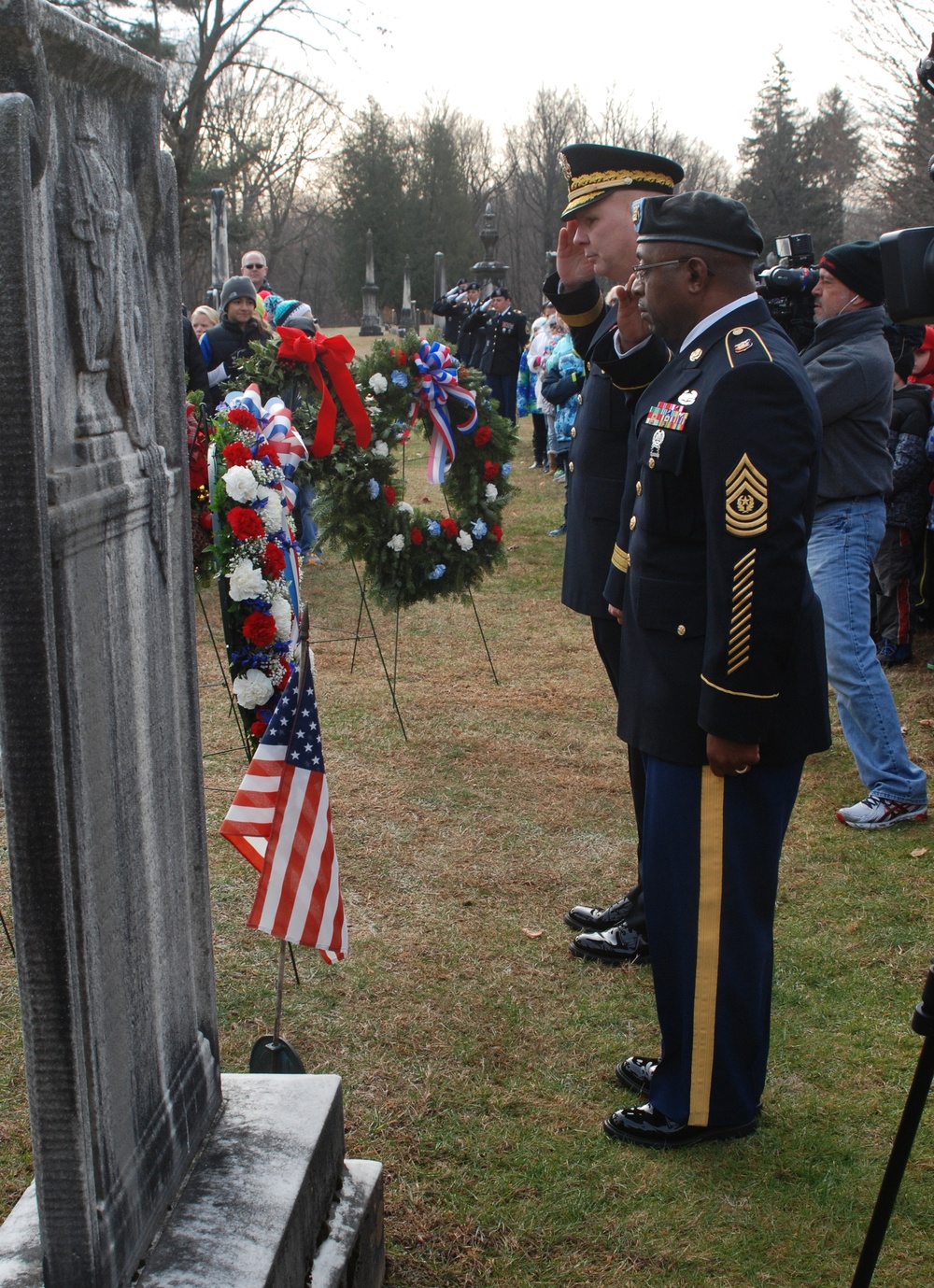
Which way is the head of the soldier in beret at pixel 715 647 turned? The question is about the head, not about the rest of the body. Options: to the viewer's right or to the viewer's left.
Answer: to the viewer's left

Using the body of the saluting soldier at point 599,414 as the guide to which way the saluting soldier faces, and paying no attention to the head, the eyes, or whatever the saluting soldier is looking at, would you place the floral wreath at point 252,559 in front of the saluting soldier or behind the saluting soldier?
in front

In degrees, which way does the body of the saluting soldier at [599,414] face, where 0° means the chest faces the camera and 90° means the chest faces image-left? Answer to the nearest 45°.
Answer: approximately 90°

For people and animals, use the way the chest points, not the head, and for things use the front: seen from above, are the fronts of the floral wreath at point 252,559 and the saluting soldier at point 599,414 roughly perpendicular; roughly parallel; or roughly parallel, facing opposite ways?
roughly parallel, facing opposite ways

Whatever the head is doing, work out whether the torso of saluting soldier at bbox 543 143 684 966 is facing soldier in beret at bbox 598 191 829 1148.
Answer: no

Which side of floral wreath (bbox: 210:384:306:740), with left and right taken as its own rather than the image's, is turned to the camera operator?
front

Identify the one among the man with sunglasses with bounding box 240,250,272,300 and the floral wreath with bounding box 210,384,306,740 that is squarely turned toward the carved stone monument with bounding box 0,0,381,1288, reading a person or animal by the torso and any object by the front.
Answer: the man with sunglasses

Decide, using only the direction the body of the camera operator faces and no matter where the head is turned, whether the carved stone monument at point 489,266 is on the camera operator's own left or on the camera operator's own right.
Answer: on the camera operator's own right

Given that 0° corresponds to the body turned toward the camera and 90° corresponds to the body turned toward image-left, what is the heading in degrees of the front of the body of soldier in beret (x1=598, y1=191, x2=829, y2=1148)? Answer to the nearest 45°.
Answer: approximately 90°

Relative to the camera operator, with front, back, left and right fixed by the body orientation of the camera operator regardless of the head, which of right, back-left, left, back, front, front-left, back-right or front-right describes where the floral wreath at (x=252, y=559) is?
front-left

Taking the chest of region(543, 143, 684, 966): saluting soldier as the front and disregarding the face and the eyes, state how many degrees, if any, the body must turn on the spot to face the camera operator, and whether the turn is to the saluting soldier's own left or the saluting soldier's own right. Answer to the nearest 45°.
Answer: approximately 135° to the saluting soldier's own right

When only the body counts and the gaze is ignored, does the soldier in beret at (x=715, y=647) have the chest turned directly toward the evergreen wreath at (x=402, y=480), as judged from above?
no

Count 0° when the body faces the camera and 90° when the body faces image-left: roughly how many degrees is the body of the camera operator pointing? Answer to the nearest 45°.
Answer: approximately 90°

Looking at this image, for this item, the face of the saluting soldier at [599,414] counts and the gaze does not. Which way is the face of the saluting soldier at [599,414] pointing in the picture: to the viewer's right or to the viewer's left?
to the viewer's left
